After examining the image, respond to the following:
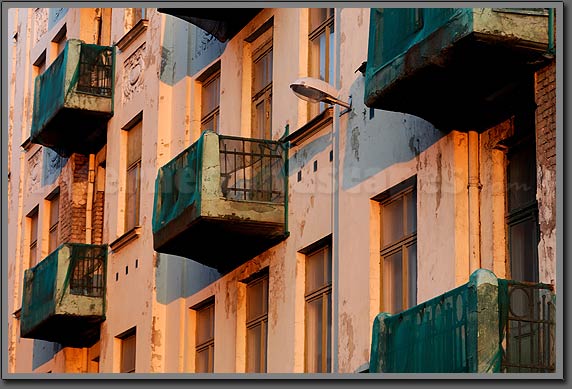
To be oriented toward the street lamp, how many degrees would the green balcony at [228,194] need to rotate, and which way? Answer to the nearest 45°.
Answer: approximately 90° to its left

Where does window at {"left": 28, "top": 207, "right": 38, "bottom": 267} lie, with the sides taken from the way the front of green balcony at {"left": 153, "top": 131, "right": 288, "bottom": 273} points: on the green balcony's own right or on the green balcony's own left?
on the green balcony's own right

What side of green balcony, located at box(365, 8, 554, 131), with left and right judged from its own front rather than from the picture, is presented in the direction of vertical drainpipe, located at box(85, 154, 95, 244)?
right

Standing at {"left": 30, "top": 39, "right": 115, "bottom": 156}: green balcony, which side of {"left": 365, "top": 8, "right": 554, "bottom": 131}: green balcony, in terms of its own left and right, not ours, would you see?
right

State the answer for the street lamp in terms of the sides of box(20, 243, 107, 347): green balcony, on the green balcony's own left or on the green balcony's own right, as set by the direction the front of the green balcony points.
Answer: on the green balcony's own left

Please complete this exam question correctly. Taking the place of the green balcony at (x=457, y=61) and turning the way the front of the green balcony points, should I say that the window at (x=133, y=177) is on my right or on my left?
on my right

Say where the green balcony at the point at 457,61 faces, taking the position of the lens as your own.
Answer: facing the viewer and to the left of the viewer

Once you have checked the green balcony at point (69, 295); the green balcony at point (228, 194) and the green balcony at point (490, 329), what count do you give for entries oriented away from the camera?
0
